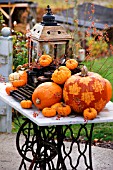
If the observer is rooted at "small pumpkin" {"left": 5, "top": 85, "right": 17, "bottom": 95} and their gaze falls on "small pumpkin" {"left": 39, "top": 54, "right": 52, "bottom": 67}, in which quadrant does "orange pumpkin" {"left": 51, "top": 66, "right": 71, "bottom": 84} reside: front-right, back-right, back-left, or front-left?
front-right

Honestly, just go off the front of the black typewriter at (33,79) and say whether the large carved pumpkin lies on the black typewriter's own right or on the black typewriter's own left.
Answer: on the black typewriter's own left

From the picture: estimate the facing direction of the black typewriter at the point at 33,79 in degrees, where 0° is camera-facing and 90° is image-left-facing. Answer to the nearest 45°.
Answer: approximately 45°

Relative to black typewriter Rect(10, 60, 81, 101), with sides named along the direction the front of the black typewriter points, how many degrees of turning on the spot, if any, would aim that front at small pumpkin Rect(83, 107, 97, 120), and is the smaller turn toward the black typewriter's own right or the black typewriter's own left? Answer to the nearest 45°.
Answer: approximately 90° to the black typewriter's own left

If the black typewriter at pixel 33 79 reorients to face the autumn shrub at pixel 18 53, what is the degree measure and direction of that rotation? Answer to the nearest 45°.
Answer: approximately 135° to its right

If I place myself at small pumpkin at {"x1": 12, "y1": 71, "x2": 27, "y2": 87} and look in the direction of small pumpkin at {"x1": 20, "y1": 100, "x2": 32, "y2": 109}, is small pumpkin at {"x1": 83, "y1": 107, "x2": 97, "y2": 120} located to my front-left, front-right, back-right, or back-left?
front-left

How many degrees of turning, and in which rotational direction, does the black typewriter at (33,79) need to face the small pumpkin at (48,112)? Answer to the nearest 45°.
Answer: approximately 45° to its left

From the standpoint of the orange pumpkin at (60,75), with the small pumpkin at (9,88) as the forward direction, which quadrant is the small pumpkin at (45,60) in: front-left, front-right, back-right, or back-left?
front-right

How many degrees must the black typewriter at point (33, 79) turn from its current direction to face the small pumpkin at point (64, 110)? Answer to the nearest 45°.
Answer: approximately 90° to its left

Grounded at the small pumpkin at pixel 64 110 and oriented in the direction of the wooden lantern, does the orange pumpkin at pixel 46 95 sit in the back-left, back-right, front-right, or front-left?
front-left
